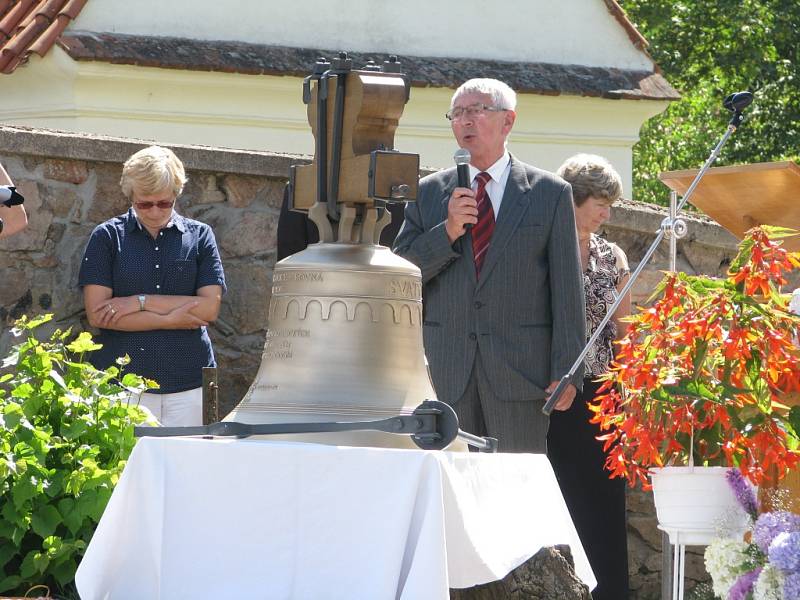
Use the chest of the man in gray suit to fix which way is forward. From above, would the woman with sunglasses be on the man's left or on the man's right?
on the man's right

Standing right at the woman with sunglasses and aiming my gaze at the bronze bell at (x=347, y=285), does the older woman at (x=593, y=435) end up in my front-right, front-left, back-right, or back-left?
front-left

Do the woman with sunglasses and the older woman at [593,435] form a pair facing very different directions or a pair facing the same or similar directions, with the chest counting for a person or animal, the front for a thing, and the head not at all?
same or similar directions

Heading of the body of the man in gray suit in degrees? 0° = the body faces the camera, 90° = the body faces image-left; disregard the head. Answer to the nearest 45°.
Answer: approximately 45°

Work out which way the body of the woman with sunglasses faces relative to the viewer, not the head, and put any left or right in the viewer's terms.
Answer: facing the viewer

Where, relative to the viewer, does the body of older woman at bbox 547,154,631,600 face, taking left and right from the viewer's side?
facing the viewer and to the right of the viewer

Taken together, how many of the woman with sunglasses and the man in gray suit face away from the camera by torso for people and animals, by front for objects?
0

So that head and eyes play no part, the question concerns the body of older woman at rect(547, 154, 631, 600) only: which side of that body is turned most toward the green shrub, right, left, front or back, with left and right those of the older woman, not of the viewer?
right

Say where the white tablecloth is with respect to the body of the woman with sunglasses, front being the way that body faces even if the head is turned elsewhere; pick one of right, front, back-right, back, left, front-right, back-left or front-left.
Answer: front
